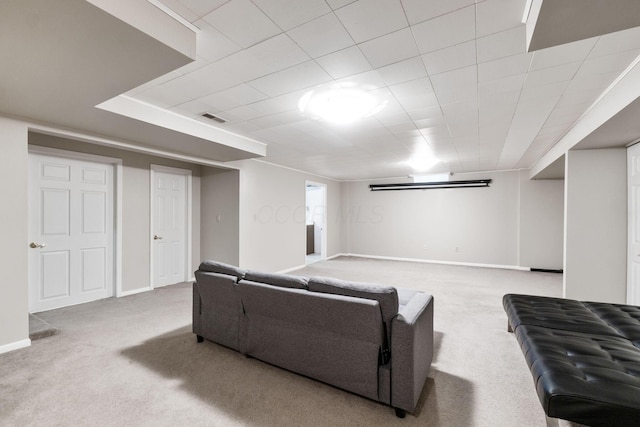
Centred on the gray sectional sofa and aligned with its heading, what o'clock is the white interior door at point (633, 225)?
The white interior door is roughly at 1 o'clock from the gray sectional sofa.

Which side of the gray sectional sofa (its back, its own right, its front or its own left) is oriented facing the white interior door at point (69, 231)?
left

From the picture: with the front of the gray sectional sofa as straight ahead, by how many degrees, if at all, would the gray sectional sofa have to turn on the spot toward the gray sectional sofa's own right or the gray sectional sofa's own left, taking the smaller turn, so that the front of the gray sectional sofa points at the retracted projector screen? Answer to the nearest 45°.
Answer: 0° — it already faces it

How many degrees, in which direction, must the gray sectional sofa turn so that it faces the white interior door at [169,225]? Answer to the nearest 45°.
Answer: approximately 90° to its left

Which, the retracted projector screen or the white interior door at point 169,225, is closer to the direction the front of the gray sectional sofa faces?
the retracted projector screen

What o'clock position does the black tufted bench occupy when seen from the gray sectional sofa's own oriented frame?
The black tufted bench is roughly at 2 o'clock from the gray sectional sofa.

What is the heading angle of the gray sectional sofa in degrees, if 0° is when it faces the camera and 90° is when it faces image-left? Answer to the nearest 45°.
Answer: approximately 225°
